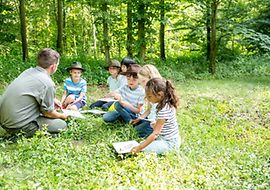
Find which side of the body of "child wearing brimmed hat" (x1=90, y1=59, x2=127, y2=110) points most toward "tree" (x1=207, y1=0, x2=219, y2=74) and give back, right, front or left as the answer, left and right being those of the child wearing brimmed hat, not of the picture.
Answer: back

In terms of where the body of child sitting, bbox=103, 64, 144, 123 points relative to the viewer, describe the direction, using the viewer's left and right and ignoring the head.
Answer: facing the viewer and to the left of the viewer

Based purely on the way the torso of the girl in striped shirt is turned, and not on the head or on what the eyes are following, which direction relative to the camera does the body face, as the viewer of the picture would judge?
to the viewer's left

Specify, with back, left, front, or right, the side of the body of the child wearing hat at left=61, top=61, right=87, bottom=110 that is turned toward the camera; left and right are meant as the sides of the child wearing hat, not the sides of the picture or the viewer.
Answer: front

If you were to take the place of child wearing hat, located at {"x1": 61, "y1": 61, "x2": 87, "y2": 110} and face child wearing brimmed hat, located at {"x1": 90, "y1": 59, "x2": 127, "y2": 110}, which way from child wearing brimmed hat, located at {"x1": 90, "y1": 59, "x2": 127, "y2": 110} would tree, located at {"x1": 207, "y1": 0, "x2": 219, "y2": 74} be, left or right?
left

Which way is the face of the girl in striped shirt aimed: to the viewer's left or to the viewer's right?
to the viewer's left

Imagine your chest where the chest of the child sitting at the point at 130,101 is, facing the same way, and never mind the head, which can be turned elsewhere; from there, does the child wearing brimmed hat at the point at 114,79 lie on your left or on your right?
on your right

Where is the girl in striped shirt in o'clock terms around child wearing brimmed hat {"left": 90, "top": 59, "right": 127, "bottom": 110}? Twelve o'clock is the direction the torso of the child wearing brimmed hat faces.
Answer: The girl in striped shirt is roughly at 10 o'clock from the child wearing brimmed hat.

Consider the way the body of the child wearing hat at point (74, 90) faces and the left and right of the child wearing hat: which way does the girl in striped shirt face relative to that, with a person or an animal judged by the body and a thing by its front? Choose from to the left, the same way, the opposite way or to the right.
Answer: to the right

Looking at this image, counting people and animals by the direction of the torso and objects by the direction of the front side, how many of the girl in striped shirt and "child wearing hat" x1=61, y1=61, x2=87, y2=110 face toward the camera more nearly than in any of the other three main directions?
1

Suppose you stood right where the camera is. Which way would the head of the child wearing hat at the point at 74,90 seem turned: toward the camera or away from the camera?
toward the camera
